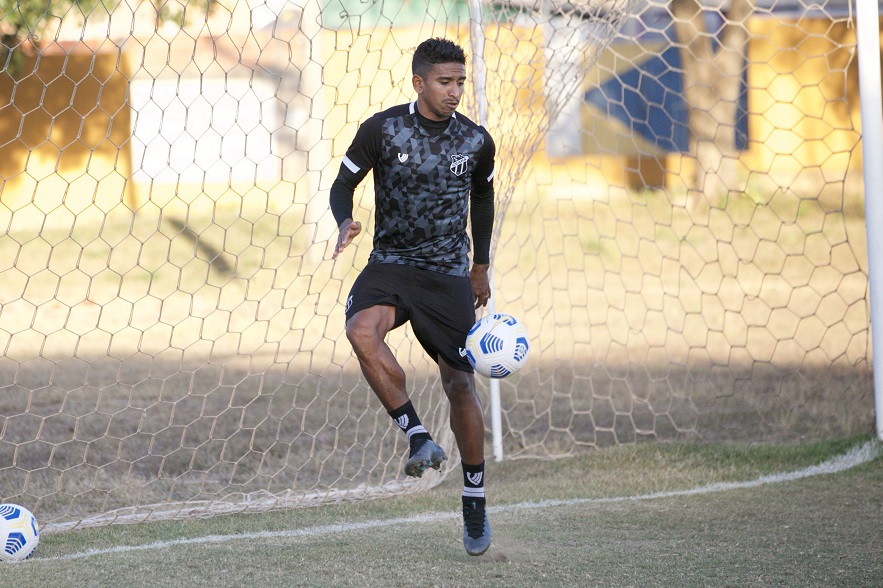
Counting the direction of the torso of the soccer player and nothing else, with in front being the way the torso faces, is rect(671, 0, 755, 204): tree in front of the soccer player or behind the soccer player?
behind

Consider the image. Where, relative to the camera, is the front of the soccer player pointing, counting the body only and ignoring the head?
toward the camera

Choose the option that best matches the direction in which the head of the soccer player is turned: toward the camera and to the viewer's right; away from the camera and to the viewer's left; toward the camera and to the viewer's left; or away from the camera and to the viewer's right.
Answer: toward the camera and to the viewer's right

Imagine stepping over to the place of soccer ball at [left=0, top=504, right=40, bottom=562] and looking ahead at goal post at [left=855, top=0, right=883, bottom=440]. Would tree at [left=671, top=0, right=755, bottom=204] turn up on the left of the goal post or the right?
left

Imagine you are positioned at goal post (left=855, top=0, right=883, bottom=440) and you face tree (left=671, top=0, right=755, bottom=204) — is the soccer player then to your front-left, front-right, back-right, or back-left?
back-left

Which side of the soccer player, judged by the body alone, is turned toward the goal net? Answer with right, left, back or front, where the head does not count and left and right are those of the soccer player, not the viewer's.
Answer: back

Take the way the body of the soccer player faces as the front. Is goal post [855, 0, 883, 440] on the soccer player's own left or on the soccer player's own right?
on the soccer player's own left

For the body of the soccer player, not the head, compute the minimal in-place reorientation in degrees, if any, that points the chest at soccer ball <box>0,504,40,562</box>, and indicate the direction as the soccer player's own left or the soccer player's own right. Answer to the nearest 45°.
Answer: approximately 90° to the soccer player's own right
